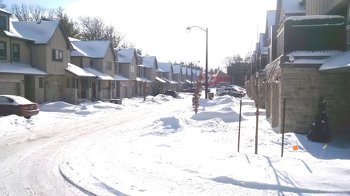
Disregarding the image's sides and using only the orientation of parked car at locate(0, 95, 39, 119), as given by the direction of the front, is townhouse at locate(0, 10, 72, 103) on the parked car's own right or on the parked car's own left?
on the parked car's own right

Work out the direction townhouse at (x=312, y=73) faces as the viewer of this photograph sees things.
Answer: facing to the left of the viewer

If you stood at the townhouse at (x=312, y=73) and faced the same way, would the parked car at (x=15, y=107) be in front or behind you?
in front

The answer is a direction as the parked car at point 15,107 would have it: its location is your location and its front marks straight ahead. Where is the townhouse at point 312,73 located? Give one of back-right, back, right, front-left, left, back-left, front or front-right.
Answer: back

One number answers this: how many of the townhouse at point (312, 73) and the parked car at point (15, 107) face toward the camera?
0

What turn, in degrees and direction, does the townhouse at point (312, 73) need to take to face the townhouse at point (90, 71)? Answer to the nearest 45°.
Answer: approximately 45° to its right

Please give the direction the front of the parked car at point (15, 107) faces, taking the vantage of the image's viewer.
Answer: facing away from the viewer and to the left of the viewer

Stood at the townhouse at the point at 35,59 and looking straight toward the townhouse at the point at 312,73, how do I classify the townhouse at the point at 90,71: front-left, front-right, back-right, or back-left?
back-left
